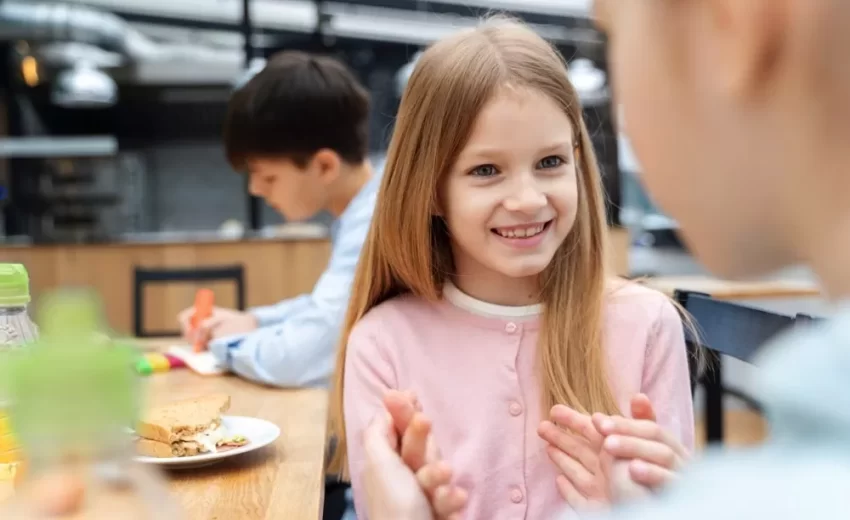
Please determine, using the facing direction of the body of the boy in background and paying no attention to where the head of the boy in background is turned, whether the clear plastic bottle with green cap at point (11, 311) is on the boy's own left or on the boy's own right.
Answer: on the boy's own left

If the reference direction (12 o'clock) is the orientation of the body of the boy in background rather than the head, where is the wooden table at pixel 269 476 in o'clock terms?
The wooden table is roughly at 9 o'clock from the boy in background.

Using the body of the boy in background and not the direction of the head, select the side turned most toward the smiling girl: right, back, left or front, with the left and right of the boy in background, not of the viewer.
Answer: left

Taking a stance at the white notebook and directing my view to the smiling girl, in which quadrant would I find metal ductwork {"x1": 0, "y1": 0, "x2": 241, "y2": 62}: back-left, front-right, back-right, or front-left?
back-left

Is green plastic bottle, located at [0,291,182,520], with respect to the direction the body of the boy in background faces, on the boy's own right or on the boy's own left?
on the boy's own left

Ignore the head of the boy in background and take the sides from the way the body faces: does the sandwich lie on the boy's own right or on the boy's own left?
on the boy's own left

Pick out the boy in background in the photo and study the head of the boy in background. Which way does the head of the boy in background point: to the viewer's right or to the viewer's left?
to the viewer's left

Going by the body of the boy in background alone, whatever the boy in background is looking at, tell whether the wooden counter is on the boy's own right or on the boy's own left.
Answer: on the boy's own right

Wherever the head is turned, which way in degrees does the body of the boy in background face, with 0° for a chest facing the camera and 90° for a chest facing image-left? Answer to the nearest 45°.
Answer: approximately 90°

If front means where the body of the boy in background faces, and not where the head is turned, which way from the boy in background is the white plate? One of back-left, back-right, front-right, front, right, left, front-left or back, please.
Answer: left

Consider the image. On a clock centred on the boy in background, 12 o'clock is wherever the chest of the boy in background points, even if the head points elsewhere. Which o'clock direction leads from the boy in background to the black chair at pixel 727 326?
The black chair is roughly at 8 o'clock from the boy in background.

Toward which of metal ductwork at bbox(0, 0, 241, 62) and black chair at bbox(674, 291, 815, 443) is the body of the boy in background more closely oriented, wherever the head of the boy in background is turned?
the metal ductwork
